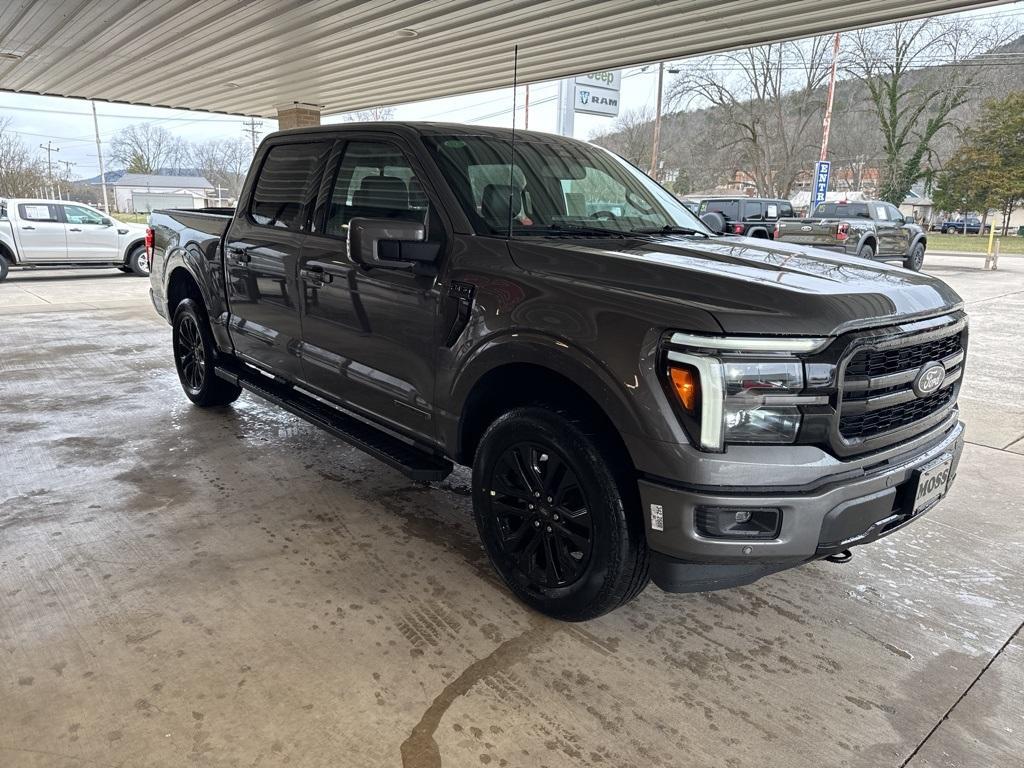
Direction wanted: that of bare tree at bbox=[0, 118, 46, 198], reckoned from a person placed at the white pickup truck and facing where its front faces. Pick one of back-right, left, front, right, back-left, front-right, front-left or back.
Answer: left

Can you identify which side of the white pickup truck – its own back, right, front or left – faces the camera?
right

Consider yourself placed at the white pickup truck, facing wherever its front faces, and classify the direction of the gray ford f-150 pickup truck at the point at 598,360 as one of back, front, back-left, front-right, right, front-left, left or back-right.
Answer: right

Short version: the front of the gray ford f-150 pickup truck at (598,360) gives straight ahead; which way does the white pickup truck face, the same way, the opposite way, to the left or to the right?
to the left

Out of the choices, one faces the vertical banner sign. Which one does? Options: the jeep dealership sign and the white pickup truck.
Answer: the white pickup truck

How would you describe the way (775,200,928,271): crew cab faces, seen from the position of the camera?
facing away from the viewer and to the right of the viewer

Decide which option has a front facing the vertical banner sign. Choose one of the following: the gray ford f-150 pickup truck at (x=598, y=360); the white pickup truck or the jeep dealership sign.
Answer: the white pickup truck

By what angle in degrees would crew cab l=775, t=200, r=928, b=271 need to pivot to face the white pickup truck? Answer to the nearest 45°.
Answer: approximately 180°

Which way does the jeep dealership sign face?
toward the camera

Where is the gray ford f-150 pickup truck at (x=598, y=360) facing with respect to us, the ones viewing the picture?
facing the viewer and to the right of the viewer

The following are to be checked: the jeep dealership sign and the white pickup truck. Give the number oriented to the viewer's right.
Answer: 1

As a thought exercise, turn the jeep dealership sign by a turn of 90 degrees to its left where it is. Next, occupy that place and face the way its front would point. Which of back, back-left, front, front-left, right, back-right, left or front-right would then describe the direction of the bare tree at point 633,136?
left

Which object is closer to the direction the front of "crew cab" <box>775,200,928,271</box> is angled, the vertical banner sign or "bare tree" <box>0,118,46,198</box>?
the vertical banner sign

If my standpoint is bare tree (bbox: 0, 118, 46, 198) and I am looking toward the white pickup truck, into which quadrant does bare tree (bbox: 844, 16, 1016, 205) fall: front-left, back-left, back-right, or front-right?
front-left

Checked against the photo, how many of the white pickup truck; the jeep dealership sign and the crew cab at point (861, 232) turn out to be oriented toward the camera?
1

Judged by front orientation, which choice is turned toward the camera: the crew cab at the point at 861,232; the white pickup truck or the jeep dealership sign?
the jeep dealership sign

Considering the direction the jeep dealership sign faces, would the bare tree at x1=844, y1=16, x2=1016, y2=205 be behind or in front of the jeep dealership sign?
behind

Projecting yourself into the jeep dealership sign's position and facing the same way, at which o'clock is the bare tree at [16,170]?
The bare tree is roughly at 4 o'clock from the jeep dealership sign.
